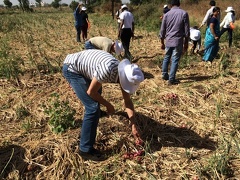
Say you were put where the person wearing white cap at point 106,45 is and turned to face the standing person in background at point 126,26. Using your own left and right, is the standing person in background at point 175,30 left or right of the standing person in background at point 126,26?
right

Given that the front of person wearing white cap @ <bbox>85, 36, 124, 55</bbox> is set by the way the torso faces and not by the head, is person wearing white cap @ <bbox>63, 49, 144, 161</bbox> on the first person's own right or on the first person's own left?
on the first person's own right

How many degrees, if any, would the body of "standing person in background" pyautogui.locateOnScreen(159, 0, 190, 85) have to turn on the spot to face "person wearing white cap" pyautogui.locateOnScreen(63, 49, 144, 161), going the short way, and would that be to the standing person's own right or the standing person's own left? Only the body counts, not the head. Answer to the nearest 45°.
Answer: approximately 180°

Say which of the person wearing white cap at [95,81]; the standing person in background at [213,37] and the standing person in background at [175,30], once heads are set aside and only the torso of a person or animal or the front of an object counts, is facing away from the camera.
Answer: the standing person in background at [175,30]

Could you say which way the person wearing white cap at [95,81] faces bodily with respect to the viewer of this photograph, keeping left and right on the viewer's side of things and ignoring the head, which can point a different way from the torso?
facing to the right of the viewer

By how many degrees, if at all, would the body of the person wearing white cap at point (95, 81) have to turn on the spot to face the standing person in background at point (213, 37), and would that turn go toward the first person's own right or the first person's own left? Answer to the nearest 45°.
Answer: approximately 45° to the first person's own left

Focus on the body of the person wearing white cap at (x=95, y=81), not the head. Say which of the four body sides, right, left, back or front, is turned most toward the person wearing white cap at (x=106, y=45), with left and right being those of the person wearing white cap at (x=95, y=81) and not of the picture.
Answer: left

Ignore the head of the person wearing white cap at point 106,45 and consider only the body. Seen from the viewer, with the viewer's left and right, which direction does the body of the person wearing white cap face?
facing to the right of the viewer

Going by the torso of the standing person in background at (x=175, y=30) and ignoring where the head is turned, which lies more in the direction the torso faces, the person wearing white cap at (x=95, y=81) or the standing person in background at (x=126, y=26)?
the standing person in background
